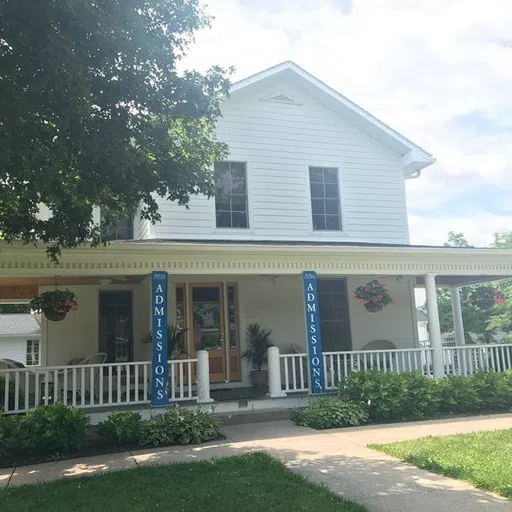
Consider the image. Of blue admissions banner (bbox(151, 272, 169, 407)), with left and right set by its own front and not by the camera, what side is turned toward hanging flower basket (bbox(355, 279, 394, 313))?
left

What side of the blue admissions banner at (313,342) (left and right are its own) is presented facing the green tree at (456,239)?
back

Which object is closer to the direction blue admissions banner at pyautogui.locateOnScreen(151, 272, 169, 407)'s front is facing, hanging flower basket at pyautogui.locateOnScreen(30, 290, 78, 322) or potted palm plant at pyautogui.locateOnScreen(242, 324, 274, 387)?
the hanging flower basket

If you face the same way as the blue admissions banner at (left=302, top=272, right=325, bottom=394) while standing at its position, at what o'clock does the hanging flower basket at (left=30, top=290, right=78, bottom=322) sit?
The hanging flower basket is roughly at 2 o'clock from the blue admissions banner.

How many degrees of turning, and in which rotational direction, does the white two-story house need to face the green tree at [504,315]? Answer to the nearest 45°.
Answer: approximately 135° to its left

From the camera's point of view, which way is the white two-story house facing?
toward the camera

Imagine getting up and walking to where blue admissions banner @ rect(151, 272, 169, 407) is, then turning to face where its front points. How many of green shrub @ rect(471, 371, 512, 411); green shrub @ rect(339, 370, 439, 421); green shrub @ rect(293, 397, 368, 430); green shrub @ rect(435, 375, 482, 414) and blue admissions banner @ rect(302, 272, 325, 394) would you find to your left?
5

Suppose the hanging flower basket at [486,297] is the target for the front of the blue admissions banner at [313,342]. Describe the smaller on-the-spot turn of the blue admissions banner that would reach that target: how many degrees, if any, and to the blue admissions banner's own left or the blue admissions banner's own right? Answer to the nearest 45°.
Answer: approximately 135° to the blue admissions banner's own left

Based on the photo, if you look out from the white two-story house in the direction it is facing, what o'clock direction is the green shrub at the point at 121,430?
The green shrub is roughly at 1 o'clock from the white two-story house.

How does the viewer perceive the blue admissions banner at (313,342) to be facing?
facing the viewer
